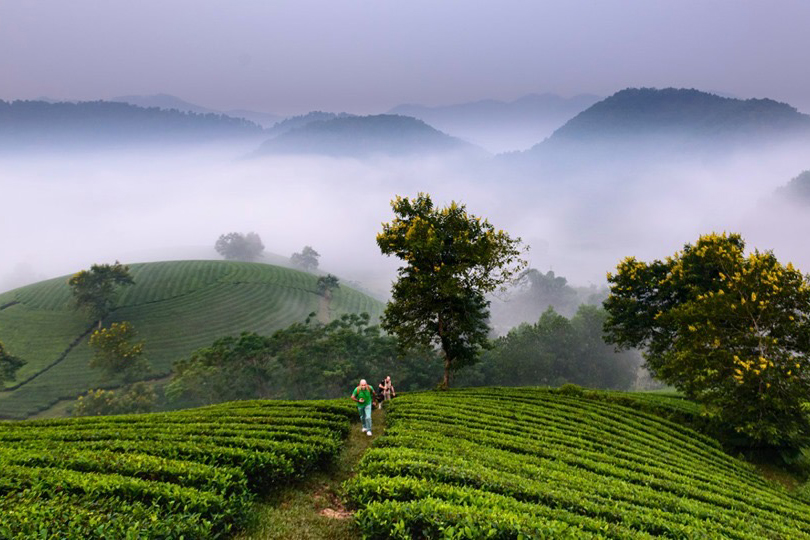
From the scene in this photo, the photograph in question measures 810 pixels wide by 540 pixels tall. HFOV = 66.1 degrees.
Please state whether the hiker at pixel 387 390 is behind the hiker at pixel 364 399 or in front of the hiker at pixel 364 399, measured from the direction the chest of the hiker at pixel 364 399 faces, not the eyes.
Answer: behind

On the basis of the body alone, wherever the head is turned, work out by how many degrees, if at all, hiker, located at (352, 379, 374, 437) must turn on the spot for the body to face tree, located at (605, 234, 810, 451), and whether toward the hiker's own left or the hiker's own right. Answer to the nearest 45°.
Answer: approximately 90° to the hiker's own left

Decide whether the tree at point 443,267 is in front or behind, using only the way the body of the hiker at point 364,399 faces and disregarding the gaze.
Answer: behind

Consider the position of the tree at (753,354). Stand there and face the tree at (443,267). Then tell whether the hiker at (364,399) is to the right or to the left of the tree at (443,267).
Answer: left

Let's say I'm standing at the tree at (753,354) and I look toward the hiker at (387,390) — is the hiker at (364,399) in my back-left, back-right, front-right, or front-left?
front-left

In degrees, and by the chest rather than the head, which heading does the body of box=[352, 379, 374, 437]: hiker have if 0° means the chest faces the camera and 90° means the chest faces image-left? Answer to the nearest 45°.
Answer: approximately 0°
